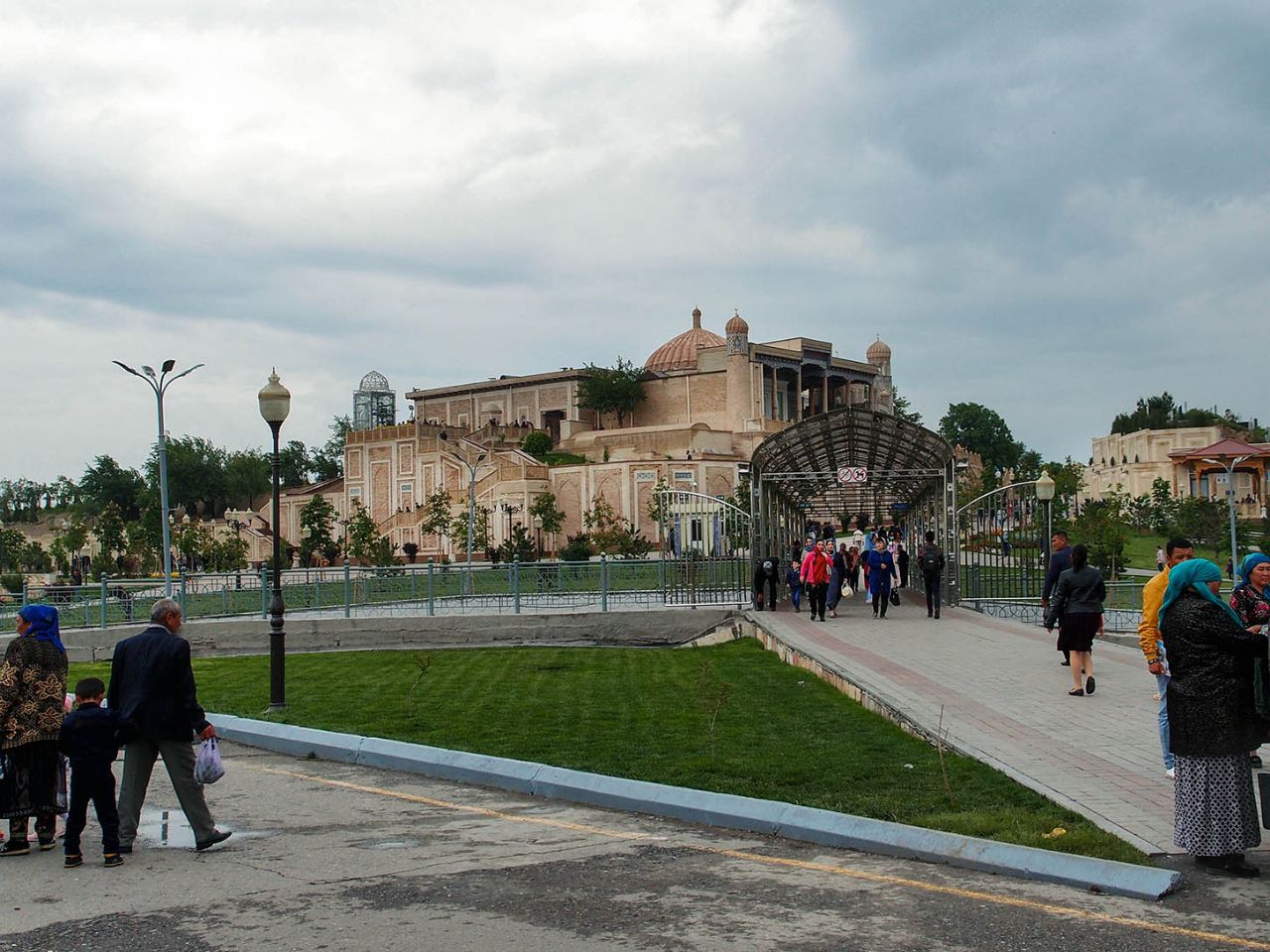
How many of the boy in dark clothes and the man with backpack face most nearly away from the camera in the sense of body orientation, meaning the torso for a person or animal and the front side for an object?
2

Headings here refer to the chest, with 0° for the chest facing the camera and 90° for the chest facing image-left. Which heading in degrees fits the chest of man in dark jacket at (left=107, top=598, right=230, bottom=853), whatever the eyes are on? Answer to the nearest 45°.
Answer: approximately 225°

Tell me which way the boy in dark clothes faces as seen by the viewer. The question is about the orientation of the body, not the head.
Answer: away from the camera

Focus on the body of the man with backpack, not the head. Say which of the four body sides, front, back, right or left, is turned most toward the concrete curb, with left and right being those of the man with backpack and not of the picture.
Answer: back

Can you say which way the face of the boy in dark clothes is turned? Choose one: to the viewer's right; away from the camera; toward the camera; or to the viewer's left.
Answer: away from the camera

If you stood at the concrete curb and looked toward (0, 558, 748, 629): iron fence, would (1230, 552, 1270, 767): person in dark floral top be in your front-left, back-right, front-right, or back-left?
back-right

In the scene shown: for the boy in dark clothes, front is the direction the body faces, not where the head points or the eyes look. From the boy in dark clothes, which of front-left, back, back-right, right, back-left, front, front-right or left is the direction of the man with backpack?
front-right

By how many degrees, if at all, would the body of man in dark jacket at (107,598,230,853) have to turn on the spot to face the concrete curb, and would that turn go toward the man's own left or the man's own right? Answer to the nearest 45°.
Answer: approximately 45° to the man's own right

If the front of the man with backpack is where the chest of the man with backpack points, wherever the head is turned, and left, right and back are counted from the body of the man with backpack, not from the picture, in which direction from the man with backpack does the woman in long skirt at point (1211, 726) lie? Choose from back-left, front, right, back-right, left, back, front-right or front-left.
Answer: back

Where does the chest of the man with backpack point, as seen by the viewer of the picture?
away from the camera
